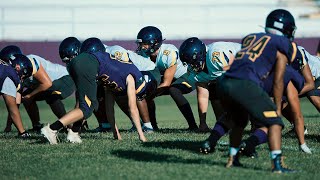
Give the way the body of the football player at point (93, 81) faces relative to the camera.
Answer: to the viewer's right

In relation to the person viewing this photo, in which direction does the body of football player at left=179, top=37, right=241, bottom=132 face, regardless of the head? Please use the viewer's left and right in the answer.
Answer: facing the viewer and to the left of the viewer

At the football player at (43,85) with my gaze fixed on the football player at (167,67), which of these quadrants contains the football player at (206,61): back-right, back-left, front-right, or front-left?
front-right

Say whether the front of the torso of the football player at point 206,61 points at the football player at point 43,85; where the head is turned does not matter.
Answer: no

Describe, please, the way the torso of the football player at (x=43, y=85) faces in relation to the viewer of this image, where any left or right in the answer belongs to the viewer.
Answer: facing to the left of the viewer

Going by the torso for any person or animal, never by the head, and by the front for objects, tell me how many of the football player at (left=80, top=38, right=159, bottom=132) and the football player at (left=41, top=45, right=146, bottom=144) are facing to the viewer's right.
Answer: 1

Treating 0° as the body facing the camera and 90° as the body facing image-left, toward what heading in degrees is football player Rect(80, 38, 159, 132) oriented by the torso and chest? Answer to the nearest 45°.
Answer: approximately 90°

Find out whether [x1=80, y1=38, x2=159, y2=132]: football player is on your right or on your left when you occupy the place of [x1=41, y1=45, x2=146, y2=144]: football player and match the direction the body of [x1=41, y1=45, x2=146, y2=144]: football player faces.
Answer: on your left

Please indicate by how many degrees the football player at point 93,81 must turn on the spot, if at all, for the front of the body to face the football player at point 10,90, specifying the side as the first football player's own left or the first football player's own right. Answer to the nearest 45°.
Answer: approximately 135° to the first football player's own left

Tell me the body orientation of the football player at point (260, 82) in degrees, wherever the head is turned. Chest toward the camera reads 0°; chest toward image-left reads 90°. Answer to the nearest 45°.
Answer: approximately 225°

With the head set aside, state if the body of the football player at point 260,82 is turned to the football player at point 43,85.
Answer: no

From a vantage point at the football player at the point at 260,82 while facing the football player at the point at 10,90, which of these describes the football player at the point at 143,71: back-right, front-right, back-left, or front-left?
front-right
